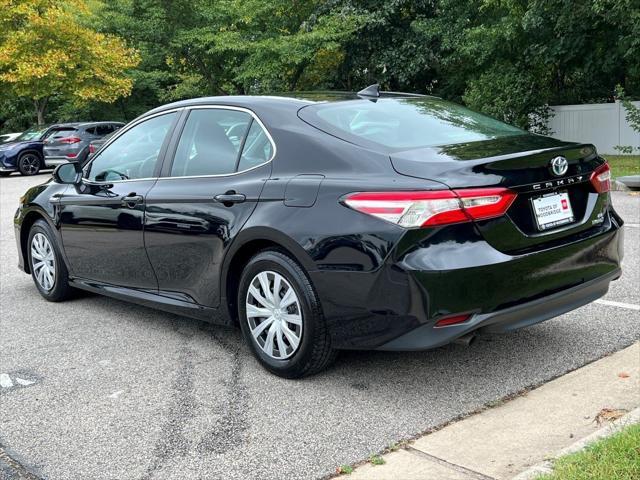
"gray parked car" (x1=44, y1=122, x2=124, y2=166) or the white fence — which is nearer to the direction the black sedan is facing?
the gray parked car

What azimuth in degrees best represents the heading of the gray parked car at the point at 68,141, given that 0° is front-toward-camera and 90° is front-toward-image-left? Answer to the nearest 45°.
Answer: approximately 225°

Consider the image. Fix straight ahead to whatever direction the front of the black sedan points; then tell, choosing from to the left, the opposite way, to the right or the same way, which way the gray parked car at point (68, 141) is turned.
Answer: to the right

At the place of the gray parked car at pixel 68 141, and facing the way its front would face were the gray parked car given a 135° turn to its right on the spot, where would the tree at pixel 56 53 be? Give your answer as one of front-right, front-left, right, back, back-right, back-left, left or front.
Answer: back

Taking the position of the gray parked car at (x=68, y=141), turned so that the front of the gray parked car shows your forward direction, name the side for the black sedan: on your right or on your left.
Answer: on your right

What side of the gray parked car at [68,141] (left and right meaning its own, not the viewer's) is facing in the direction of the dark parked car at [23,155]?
left

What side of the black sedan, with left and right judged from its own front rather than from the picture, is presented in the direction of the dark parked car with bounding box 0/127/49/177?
front

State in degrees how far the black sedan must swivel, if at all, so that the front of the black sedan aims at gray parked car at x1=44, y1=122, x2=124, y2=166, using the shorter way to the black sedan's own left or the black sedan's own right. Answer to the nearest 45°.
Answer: approximately 45° to the black sedan's own right

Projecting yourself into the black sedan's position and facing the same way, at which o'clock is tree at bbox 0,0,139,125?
The tree is roughly at 1 o'clock from the black sedan.

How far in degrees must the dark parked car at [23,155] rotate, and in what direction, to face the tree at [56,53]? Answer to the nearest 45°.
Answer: approximately 135° to its right

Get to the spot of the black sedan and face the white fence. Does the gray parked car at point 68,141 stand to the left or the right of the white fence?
left

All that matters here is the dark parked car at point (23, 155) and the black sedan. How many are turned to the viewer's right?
0

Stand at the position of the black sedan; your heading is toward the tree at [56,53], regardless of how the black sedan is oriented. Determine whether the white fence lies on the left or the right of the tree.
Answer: right

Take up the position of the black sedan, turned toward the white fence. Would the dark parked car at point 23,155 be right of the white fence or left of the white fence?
left

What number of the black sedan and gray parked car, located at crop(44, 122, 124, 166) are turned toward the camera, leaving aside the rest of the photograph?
0

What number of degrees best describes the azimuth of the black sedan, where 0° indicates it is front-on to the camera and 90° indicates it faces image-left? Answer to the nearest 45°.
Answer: approximately 135°
